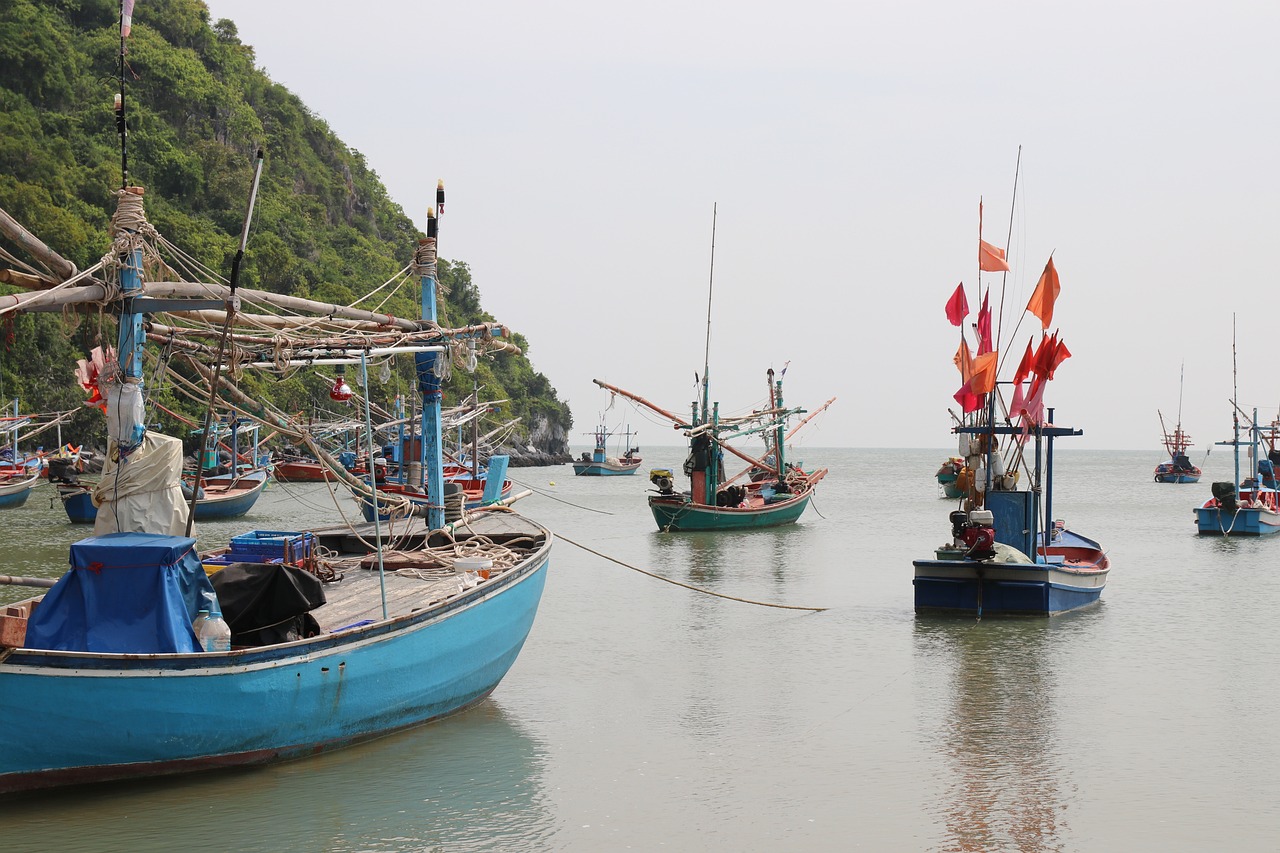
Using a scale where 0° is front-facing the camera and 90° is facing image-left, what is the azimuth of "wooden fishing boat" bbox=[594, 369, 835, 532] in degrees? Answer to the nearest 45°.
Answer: approximately 225°

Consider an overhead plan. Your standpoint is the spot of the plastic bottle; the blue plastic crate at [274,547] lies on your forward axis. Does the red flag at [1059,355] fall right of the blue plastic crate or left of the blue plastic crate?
right

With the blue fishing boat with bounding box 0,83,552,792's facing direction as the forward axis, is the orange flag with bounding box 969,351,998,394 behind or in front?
in front

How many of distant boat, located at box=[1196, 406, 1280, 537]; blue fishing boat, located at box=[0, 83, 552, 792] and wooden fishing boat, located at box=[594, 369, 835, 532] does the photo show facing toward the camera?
0

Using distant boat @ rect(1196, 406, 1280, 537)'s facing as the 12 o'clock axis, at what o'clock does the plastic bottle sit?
The plastic bottle is roughly at 5 o'clock from the distant boat.

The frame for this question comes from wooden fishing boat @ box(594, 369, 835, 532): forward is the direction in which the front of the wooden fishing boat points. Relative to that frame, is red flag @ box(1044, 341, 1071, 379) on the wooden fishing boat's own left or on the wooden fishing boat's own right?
on the wooden fishing boat's own right

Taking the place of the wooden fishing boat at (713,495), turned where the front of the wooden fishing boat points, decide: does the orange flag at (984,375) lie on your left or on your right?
on your right

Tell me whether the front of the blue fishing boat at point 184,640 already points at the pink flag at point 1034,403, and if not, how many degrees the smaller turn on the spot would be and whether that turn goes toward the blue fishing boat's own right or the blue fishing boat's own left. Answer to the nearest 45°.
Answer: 0° — it already faces it

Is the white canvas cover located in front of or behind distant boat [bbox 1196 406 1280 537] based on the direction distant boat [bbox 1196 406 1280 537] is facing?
behind

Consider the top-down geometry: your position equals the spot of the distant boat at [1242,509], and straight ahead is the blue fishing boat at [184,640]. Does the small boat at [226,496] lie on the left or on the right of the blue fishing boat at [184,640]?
right

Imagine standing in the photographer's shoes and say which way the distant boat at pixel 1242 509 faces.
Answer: facing away from the viewer and to the right of the viewer

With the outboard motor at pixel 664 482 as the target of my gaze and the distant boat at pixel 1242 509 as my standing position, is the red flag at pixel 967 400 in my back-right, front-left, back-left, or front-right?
front-left

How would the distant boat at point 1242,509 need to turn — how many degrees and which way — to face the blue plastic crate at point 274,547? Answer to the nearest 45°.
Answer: approximately 135° to its right

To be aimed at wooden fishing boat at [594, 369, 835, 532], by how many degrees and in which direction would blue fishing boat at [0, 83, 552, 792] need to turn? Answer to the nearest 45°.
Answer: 0° — it already faces it
